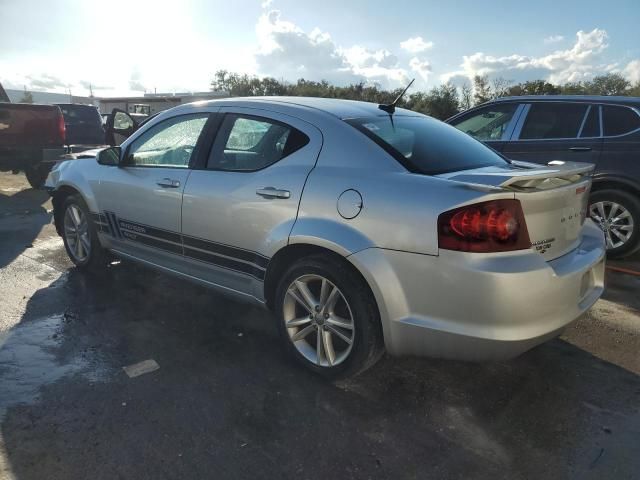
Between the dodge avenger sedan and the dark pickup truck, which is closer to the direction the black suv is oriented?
the dark pickup truck

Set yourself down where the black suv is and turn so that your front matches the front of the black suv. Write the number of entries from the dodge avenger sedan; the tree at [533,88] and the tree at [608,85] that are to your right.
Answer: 2

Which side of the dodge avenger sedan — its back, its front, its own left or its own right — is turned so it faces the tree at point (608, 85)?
right

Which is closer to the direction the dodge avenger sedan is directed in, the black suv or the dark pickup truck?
the dark pickup truck

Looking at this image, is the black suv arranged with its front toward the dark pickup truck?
yes

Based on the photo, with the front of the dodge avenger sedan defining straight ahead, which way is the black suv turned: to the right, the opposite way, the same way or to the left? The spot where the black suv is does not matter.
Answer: the same way

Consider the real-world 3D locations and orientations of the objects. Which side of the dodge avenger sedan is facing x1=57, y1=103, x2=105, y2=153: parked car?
front

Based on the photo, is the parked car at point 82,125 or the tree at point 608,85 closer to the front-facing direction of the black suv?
the parked car

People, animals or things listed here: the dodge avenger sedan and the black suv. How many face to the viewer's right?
0

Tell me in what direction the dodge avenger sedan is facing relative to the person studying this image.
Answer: facing away from the viewer and to the left of the viewer

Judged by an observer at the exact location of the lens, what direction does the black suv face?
facing to the left of the viewer

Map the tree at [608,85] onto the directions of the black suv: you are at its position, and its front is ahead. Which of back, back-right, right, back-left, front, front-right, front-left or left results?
right

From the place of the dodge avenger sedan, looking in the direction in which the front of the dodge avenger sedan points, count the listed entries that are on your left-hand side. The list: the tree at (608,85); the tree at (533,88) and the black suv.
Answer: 0

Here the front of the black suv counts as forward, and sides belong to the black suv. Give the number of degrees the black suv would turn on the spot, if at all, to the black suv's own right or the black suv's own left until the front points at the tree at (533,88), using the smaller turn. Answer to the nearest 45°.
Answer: approximately 90° to the black suv's own right

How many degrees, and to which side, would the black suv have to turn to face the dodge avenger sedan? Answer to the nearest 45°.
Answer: approximately 90° to its left

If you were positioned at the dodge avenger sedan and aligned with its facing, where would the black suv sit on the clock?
The black suv is roughly at 3 o'clock from the dodge avenger sedan.

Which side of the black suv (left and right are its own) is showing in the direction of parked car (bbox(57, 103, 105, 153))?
front
